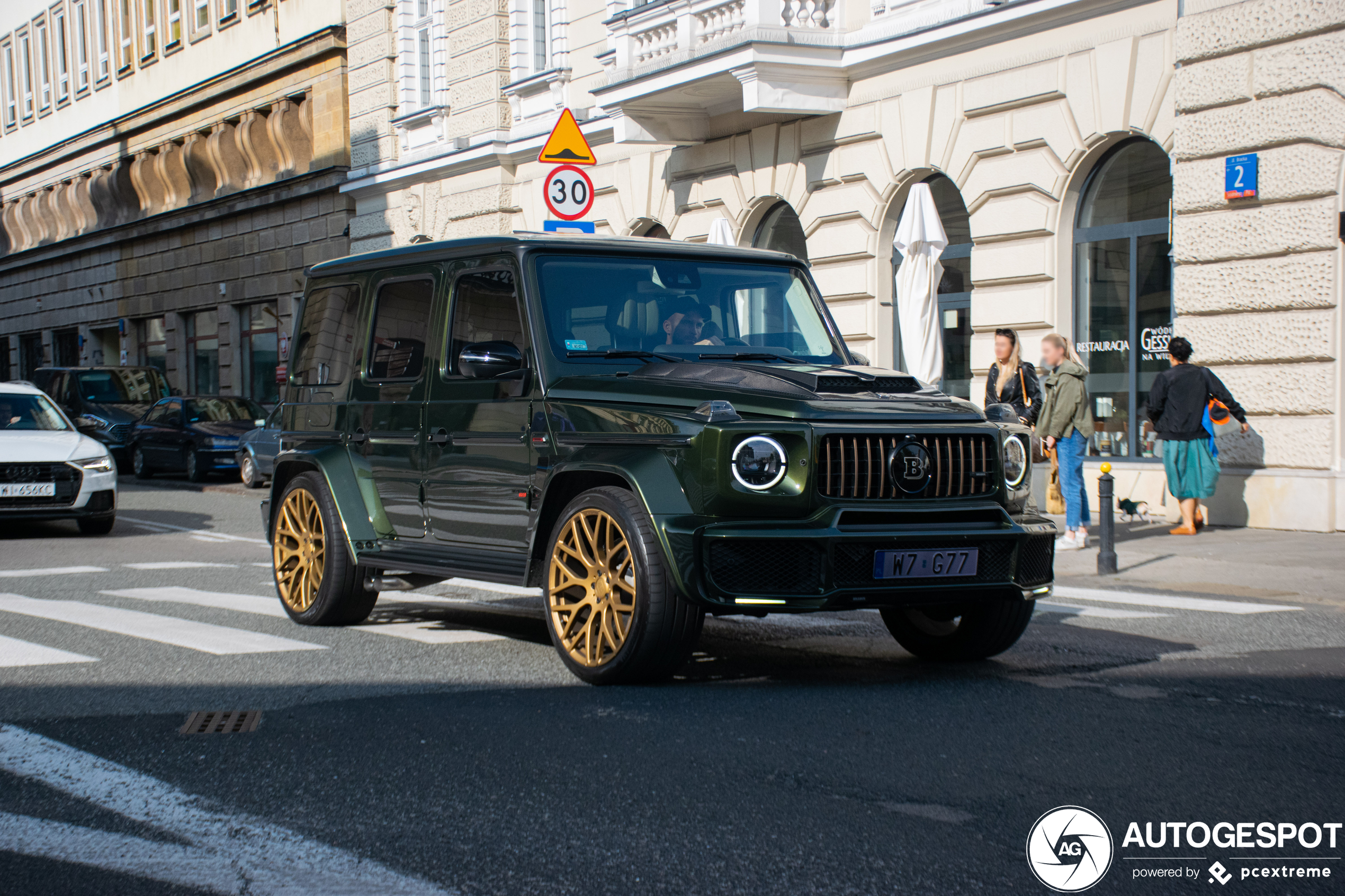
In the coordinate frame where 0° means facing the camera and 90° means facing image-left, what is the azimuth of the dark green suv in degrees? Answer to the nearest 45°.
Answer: approximately 315°

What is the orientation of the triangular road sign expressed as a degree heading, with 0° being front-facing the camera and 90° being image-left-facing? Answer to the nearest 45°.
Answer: approximately 0°

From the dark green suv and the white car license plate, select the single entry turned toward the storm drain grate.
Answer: the white car license plate

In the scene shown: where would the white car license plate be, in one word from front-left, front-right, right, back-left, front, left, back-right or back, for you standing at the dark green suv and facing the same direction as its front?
back

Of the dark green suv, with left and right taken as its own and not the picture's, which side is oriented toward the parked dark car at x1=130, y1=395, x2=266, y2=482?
back

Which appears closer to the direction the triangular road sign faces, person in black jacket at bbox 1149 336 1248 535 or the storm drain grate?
the storm drain grate

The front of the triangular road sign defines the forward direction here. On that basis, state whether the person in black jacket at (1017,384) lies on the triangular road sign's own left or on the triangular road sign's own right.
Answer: on the triangular road sign's own left

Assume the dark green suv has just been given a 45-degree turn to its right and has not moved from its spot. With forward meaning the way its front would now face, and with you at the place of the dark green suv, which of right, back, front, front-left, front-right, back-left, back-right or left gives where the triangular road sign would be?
back
